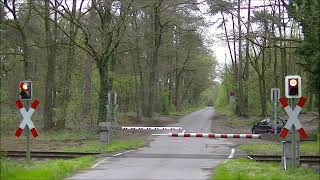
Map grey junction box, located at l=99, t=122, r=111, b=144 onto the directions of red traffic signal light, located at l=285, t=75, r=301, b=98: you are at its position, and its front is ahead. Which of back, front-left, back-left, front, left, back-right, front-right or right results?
back-right

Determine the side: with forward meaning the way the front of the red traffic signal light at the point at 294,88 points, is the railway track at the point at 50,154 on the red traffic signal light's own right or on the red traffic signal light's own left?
on the red traffic signal light's own right

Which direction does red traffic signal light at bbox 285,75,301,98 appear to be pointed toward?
toward the camera

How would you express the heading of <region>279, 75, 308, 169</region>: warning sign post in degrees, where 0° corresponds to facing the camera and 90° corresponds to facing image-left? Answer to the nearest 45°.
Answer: approximately 0°

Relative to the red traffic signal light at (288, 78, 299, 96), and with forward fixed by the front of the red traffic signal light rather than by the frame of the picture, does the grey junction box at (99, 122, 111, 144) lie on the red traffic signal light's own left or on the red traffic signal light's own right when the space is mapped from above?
on the red traffic signal light's own right
